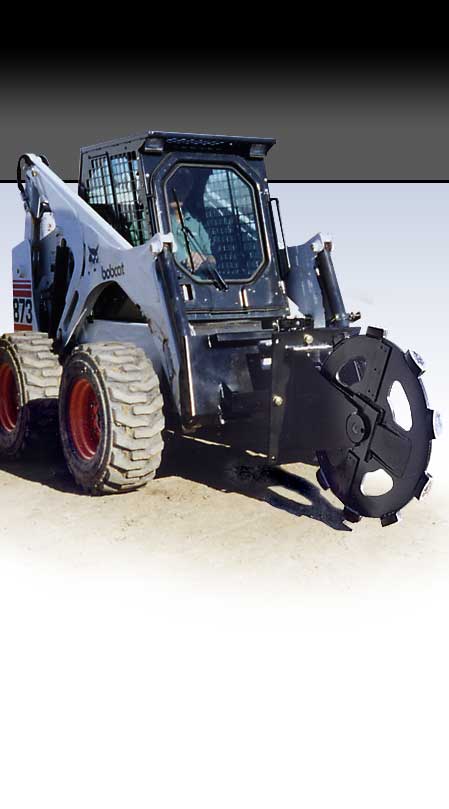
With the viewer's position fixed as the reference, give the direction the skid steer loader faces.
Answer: facing the viewer and to the right of the viewer
